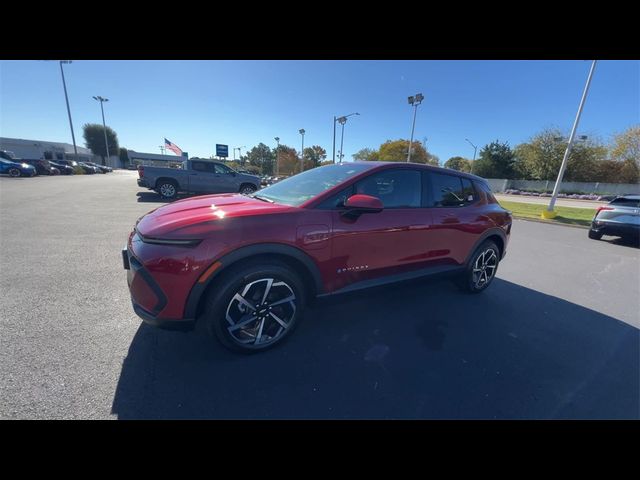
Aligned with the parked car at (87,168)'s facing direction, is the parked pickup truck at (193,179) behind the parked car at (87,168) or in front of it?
in front

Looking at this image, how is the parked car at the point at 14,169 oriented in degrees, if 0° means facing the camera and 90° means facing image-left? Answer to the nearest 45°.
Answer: approximately 315°

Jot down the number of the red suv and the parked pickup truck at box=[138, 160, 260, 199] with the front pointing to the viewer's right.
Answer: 1

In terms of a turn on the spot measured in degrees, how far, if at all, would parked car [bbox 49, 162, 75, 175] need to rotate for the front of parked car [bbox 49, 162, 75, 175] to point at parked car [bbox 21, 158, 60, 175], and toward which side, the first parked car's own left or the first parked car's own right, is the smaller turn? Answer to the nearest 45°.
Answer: approximately 45° to the first parked car's own right

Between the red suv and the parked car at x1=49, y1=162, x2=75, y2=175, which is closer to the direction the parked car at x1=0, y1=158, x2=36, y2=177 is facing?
the red suv

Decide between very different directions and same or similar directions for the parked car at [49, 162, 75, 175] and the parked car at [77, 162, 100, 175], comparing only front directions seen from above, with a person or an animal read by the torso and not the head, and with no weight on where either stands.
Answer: same or similar directions

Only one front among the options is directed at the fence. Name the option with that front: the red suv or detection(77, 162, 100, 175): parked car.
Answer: the parked car

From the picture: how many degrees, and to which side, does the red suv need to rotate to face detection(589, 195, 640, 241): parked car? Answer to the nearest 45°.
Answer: approximately 180°

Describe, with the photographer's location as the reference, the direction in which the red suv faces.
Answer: facing the viewer and to the left of the viewer

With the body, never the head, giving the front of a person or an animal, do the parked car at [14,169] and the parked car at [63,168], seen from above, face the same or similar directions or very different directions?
same or similar directions

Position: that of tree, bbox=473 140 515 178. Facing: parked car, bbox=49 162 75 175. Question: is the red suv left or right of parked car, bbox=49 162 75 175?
left

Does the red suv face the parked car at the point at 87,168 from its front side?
no

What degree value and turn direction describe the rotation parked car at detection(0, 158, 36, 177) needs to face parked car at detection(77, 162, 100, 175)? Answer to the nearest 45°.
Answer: approximately 135° to its left

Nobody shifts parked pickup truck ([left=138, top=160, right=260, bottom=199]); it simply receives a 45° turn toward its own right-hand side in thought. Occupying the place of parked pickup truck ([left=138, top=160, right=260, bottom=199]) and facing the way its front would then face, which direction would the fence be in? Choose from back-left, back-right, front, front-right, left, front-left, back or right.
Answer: front-left

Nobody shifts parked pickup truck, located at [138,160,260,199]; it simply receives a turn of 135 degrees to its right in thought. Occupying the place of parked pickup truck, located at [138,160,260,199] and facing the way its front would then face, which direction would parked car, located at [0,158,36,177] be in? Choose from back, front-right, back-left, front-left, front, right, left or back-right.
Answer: right

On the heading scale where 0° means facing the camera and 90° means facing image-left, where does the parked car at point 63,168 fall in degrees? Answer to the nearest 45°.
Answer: approximately 315°

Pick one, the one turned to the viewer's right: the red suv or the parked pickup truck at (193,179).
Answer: the parked pickup truck

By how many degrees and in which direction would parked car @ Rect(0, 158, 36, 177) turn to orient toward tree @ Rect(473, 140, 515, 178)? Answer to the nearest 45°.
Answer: approximately 45° to its left

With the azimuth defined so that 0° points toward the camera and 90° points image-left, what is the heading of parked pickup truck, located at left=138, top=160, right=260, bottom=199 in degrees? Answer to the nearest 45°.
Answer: approximately 270°

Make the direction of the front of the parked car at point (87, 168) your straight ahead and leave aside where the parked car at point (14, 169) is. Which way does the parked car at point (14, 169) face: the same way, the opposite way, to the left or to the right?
the same way

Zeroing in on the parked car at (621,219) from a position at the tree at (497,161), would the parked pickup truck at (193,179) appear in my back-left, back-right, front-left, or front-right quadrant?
front-right
